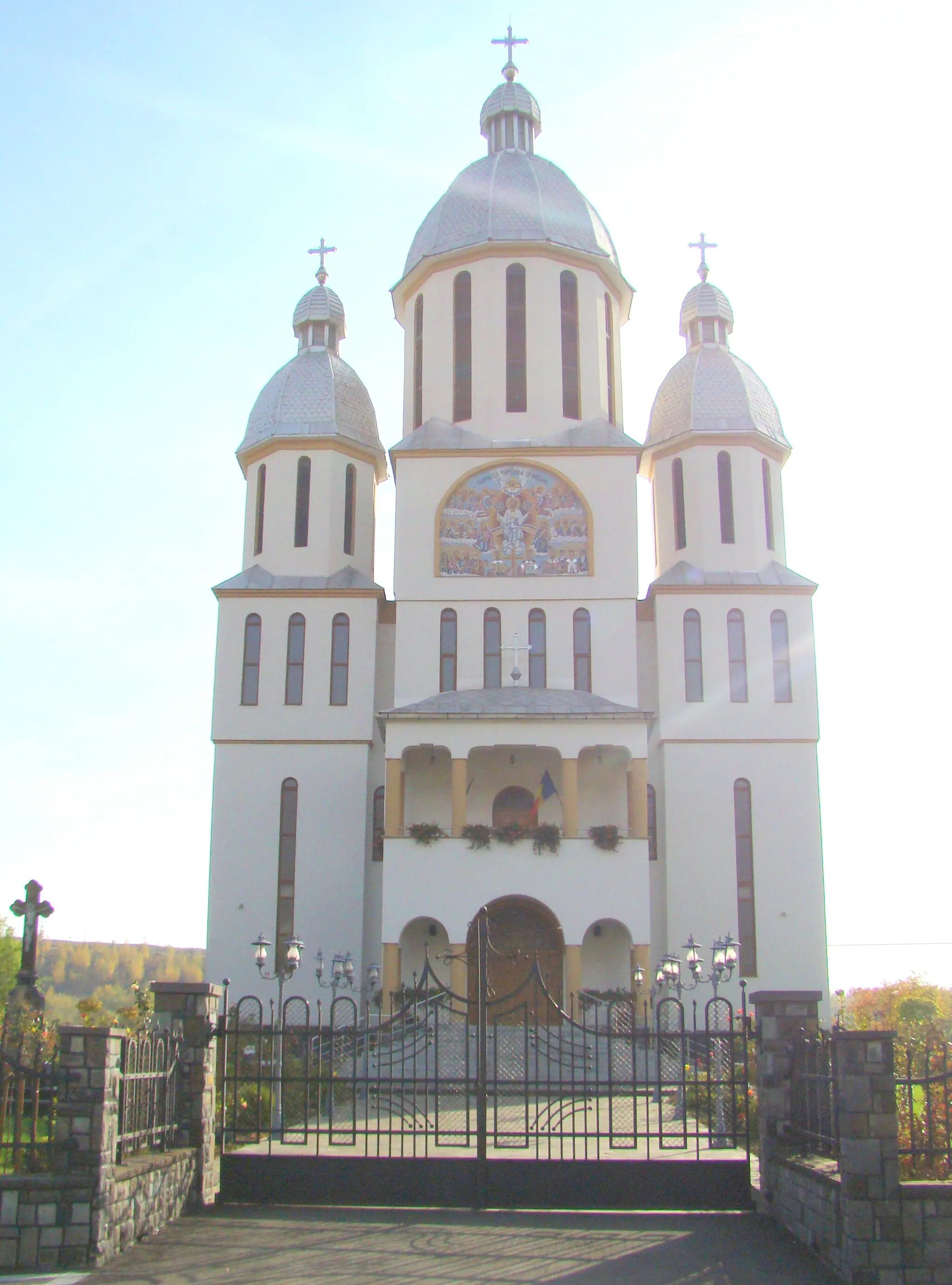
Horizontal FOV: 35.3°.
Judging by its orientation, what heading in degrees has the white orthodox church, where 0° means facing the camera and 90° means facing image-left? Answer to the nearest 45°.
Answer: approximately 0°
